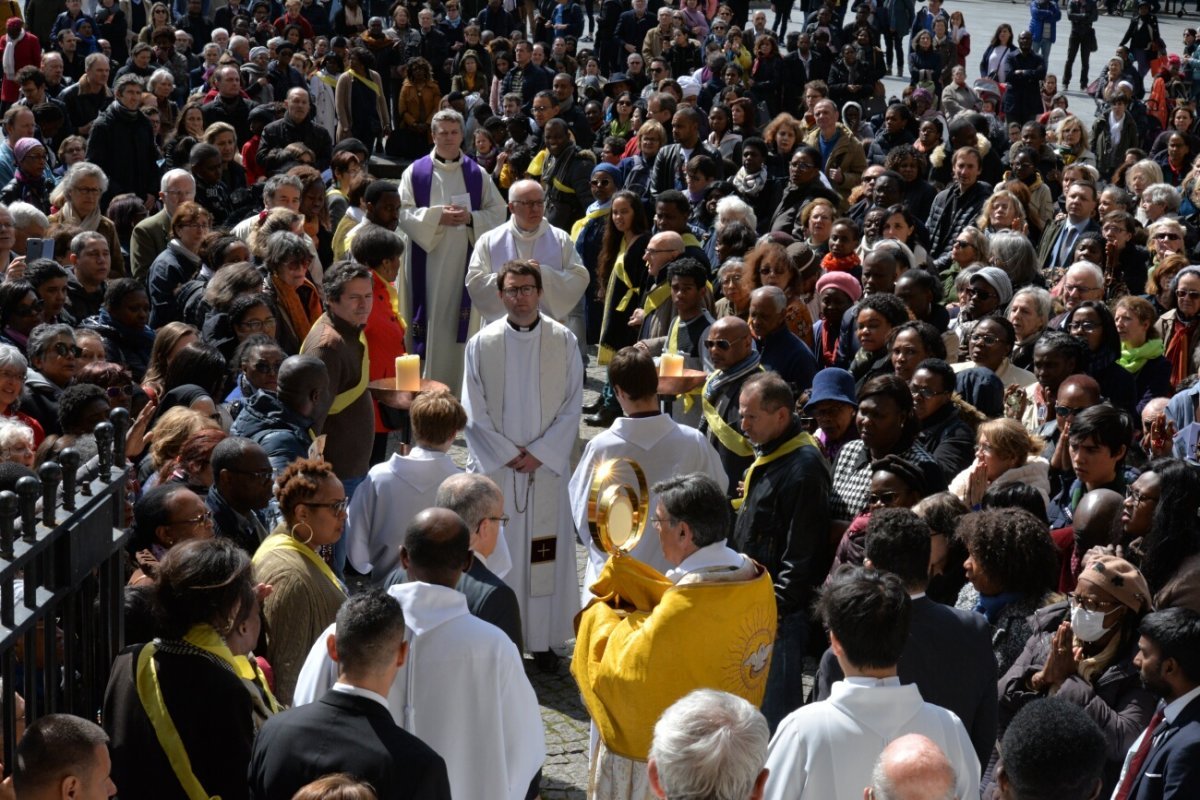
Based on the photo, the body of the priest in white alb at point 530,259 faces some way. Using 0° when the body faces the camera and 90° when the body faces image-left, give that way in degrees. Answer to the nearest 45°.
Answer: approximately 0°

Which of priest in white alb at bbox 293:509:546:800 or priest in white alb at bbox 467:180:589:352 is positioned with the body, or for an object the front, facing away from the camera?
priest in white alb at bbox 293:509:546:800

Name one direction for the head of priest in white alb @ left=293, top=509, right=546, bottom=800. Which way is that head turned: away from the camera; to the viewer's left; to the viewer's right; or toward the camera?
away from the camera

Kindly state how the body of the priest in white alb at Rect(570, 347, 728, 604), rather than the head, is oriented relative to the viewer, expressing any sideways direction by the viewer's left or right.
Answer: facing away from the viewer

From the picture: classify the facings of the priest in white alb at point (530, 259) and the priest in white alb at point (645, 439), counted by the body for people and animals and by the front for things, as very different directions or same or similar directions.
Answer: very different directions

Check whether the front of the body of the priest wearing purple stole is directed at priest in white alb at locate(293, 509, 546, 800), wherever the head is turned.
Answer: yes

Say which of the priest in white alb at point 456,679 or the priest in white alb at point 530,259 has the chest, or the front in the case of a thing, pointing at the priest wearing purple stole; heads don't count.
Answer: the priest in white alb at point 456,679

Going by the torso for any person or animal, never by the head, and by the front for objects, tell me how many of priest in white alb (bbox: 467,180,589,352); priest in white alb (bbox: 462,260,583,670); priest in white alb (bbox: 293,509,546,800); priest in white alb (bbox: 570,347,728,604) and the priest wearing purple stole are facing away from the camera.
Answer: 2

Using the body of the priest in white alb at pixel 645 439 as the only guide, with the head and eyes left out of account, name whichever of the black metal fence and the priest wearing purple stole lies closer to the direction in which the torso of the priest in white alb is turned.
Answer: the priest wearing purple stole

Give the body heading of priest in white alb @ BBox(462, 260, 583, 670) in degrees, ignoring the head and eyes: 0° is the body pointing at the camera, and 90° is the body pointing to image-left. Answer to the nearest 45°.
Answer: approximately 0°

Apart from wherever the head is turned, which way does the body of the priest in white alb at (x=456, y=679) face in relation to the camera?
away from the camera
